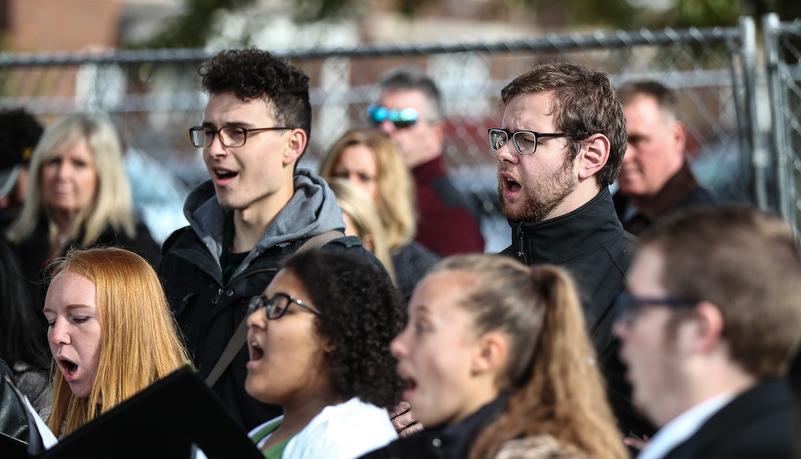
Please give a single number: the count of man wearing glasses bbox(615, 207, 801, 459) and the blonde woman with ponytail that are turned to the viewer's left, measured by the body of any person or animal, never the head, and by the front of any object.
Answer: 2

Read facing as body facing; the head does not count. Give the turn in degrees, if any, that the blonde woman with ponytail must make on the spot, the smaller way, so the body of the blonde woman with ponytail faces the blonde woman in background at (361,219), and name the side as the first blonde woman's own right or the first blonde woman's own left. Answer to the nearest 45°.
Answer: approximately 90° to the first blonde woman's own right

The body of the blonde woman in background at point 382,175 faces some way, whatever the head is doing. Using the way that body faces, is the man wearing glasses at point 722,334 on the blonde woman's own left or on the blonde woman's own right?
on the blonde woman's own left

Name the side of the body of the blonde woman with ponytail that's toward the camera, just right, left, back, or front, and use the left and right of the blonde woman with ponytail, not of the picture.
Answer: left

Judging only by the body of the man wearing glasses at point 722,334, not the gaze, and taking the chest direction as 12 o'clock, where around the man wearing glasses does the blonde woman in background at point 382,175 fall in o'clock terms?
The blonde woman in background is roughly at 2 o'clock from the man wearing glasses.

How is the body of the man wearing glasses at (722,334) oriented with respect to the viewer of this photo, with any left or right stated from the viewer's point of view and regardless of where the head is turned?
facing to the left of the viewer

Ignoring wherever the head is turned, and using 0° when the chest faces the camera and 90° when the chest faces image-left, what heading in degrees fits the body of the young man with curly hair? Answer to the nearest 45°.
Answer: approximately 45°

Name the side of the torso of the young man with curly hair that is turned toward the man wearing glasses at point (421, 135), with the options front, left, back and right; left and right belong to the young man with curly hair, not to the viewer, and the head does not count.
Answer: back

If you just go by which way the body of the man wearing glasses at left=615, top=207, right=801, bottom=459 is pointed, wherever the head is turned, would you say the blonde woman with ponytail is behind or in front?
in front

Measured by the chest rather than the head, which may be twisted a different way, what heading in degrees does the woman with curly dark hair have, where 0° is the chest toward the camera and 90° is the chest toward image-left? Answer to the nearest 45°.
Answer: approximately 90°

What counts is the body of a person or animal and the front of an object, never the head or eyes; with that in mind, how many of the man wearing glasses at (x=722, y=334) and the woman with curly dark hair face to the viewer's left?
2

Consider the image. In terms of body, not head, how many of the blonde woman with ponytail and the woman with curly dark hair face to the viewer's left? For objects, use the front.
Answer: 2

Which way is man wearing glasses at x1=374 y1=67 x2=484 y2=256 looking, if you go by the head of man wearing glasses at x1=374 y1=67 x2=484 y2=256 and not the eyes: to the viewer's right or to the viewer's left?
to the viewer's left
